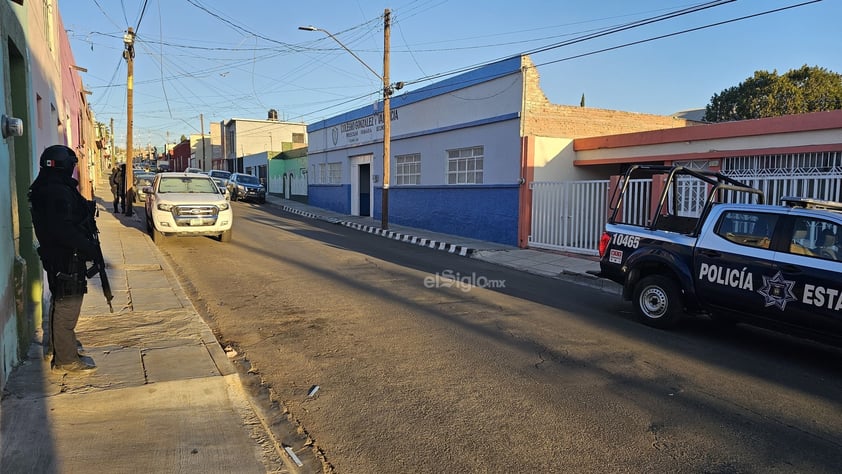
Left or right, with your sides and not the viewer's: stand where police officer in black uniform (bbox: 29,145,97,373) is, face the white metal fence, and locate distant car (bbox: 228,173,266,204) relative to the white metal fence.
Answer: left

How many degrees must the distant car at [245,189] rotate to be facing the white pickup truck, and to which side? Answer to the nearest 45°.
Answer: approximately 45° to its right

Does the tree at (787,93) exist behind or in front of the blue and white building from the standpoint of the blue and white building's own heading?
behind

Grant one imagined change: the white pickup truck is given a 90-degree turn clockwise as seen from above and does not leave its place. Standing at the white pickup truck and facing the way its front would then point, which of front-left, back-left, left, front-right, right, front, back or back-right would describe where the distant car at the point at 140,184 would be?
right

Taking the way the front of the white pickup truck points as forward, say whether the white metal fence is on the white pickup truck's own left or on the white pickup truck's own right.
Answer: on the white pickup truck's own left

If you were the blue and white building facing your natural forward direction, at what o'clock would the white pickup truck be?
The white pickup truck is roughly at 12 o'clock from the blue and white building.

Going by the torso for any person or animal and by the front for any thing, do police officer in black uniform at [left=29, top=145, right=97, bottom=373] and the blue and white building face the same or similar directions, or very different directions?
very different directions

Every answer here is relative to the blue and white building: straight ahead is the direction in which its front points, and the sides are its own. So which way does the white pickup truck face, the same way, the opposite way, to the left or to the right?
to the left

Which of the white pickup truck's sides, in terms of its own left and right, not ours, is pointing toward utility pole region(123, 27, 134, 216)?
back

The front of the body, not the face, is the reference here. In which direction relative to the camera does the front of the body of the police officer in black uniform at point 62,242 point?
to the viewer's right

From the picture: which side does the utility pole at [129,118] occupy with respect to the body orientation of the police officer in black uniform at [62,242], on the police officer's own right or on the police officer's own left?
on the police officer's own left

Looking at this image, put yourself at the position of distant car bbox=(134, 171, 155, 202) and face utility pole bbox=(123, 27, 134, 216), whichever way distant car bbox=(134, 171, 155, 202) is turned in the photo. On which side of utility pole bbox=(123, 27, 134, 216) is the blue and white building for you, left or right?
left
